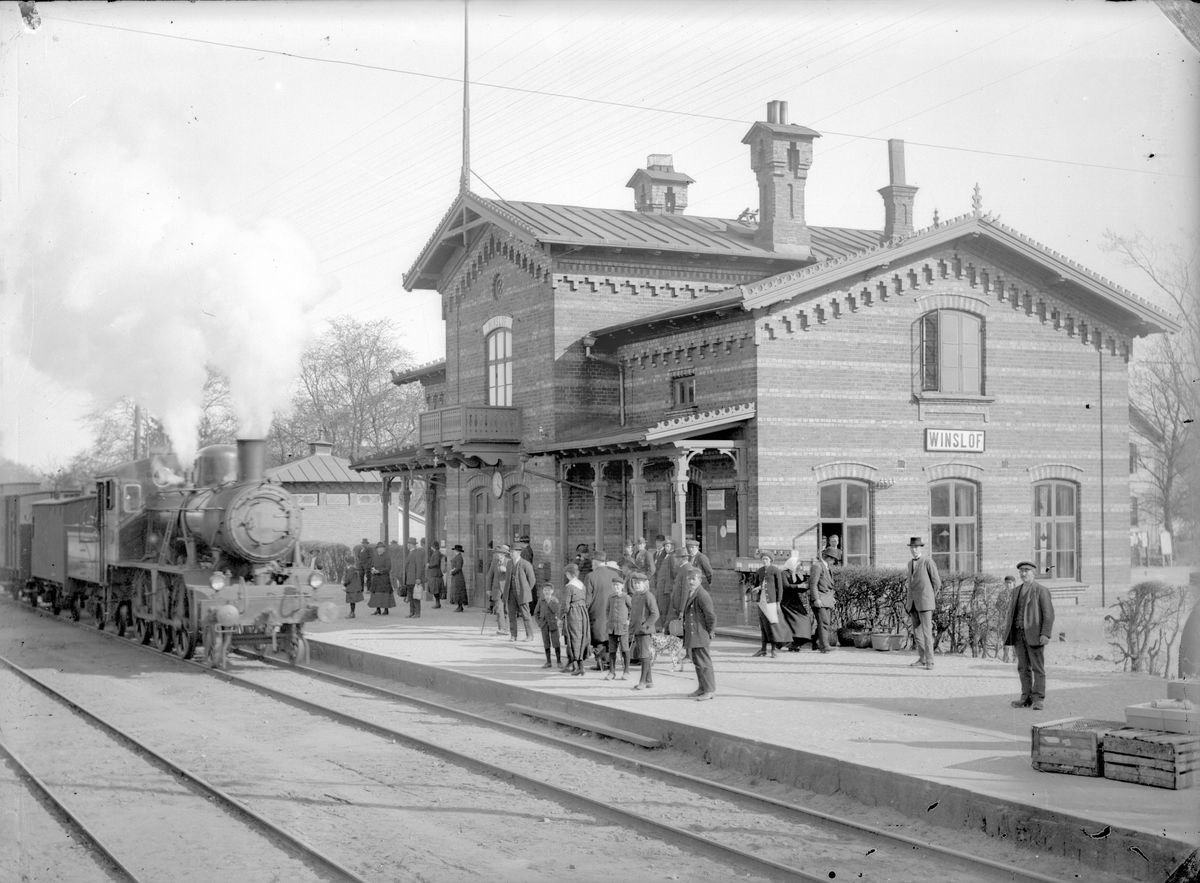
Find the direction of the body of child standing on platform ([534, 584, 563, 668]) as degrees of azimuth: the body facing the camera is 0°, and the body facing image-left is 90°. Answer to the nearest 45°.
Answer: approximately 0°

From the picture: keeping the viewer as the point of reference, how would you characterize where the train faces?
facing the viewer and to the right of the viewer

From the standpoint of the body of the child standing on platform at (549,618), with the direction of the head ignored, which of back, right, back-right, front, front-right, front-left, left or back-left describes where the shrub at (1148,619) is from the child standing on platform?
left

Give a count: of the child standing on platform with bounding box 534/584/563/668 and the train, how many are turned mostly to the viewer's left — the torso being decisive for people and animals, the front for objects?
0

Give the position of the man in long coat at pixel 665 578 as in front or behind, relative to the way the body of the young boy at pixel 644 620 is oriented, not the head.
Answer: behind

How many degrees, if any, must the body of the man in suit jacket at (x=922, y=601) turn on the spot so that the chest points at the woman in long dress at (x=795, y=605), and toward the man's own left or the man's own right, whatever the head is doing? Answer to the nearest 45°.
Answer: approximately 90° to the man's own right

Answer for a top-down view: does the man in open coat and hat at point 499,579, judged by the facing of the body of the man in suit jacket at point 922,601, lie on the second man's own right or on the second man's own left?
on the second man's own right
